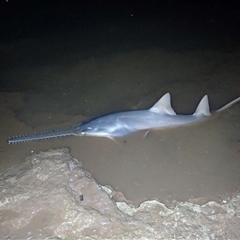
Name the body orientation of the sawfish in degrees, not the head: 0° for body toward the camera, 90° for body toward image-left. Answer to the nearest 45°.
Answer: approximately 90°
